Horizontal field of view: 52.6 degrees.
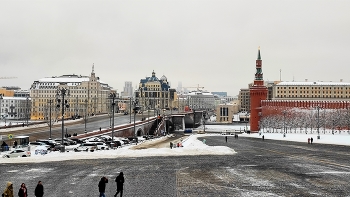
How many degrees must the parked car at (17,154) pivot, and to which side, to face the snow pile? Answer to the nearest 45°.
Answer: approximately 180°

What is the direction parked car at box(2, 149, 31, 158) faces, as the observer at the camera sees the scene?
facing to the left of the viewer

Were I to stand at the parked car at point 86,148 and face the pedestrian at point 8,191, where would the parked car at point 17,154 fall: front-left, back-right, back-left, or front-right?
front-right

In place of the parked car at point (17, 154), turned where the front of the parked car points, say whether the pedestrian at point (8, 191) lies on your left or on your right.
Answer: on your left

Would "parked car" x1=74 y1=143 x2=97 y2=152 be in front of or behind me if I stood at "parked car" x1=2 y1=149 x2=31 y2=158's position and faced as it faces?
behind
